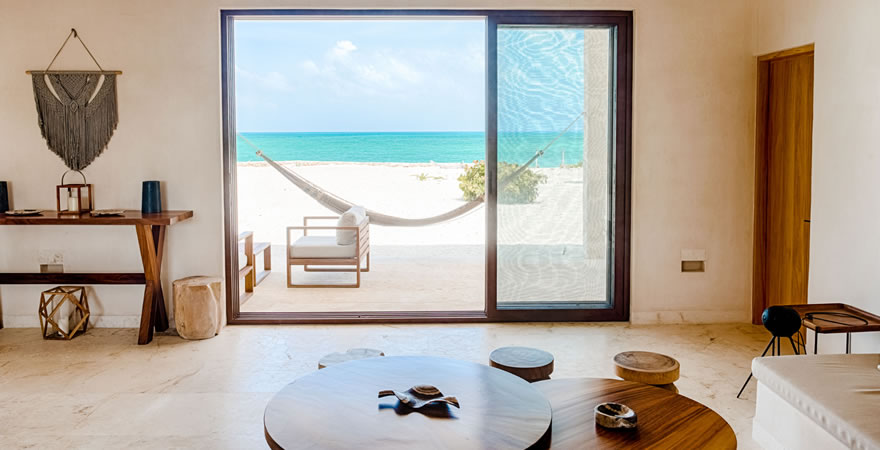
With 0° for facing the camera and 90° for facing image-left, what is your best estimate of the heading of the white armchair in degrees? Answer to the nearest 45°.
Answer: approximately 90°

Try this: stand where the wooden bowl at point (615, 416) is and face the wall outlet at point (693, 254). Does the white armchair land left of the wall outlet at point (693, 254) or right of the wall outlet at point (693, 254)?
left

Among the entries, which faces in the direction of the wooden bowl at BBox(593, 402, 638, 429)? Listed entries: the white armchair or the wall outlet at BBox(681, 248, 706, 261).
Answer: the wall outlet

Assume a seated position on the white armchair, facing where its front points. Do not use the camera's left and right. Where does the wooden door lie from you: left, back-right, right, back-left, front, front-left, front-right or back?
back-left

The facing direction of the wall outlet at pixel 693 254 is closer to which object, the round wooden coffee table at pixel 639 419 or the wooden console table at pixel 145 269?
the round wooden coffee table

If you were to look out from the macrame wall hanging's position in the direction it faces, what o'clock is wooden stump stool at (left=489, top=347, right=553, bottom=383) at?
The wooden stump stool is roughly at 11 o'clock from the macrame wall hanging.

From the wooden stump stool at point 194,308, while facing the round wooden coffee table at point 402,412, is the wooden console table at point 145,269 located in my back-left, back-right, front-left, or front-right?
back-right

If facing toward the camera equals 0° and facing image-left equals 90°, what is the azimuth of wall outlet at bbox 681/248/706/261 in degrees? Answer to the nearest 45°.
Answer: approximately 0°

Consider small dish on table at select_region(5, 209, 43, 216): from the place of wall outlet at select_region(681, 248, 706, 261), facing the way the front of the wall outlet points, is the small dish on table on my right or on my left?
on my right

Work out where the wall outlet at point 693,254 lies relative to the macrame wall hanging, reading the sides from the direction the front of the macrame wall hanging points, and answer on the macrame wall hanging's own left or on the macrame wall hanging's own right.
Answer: on the macrame wall hanging's own left

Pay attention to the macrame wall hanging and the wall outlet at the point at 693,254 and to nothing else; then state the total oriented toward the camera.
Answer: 2

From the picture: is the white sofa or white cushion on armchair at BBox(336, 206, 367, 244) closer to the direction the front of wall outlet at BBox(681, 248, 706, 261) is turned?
the white sofa
